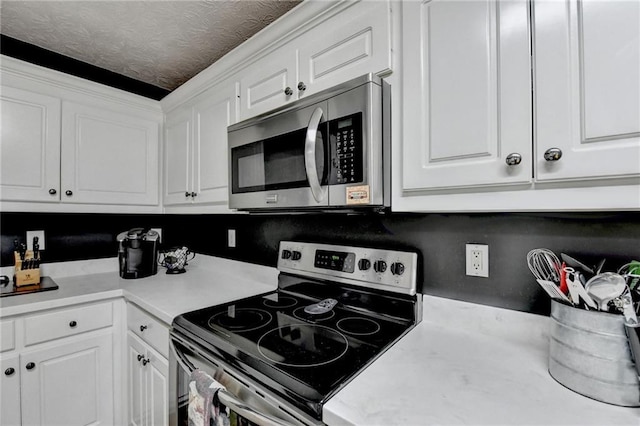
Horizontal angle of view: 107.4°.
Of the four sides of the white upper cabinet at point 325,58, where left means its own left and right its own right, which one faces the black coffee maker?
right

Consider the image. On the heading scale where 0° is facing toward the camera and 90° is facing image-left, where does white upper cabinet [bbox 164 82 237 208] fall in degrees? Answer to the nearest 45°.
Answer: approximately 45°

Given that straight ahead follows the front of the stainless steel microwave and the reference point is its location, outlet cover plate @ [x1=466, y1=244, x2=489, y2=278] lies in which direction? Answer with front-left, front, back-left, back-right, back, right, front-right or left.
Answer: back-left

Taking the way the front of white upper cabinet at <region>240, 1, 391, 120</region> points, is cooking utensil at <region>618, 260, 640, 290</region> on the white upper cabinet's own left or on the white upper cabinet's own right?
on the white upper cabinet's own left

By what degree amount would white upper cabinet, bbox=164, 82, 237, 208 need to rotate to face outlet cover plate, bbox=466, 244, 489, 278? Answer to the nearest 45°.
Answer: approximately 90° to its left

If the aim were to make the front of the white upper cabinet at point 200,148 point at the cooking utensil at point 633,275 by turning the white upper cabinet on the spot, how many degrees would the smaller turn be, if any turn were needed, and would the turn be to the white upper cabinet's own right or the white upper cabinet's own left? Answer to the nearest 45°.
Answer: approximately 90° to the white upper cabinet's own left

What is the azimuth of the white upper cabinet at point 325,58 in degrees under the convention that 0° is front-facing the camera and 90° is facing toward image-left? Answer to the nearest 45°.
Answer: approximately 45°

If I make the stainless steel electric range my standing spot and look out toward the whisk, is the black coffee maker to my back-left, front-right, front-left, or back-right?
back-left

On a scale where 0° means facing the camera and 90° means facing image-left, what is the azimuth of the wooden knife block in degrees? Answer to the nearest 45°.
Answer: approximately 0°
